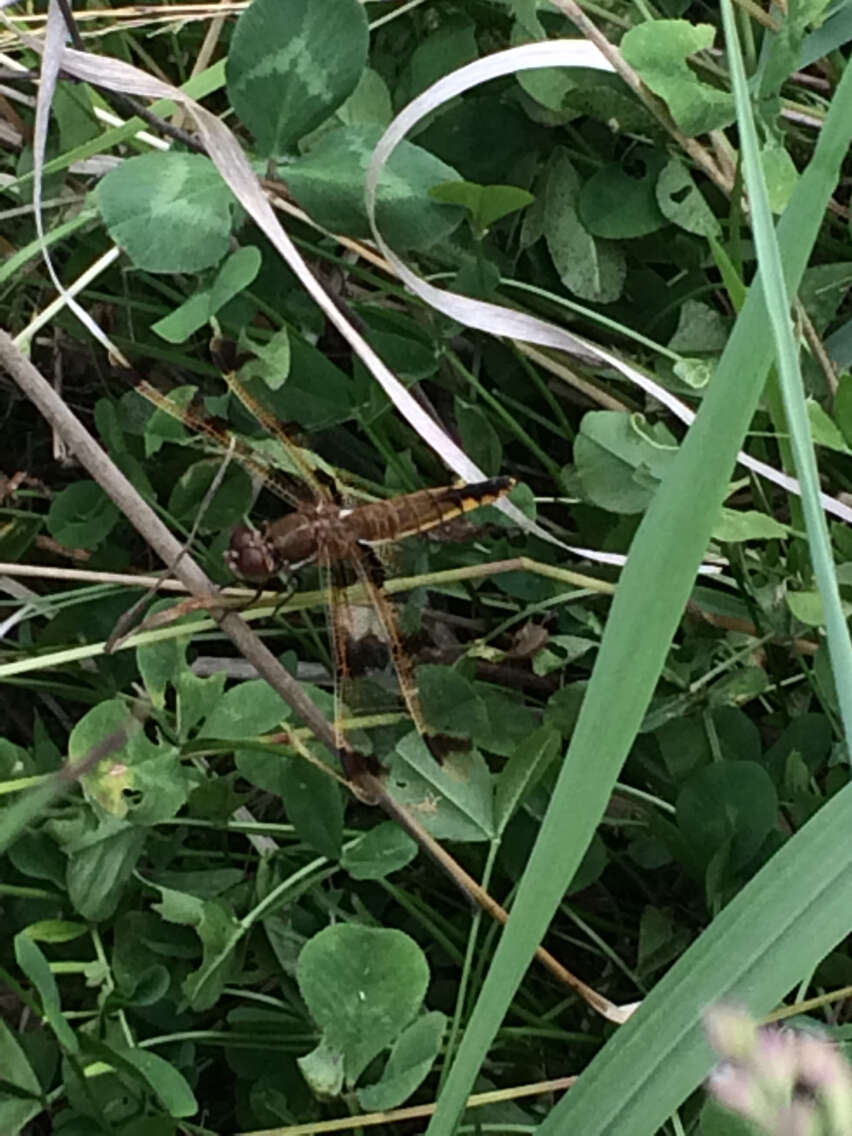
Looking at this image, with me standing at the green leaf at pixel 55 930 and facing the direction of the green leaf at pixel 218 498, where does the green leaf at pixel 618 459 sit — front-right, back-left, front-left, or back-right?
front-right

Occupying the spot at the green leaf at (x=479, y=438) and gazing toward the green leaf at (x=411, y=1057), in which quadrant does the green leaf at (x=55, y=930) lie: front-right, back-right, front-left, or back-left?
front-right

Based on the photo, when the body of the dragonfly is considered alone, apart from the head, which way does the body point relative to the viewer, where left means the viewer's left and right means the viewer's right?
facing to the left of the viewer
